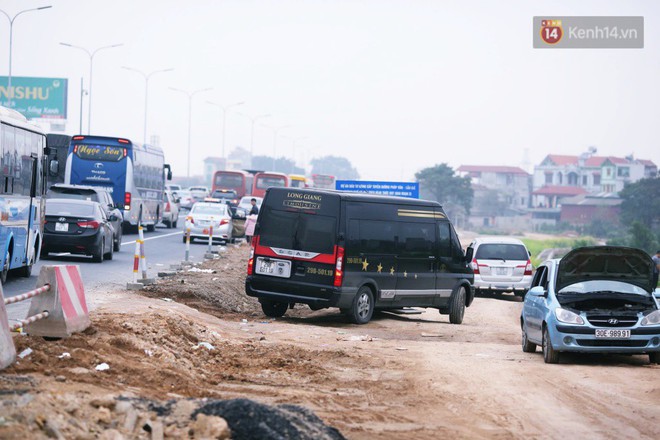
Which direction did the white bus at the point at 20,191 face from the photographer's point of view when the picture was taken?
facing away from the viewer and to the right of the viewer

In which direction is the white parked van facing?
away from the camera

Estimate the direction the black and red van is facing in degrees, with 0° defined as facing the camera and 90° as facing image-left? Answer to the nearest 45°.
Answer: approximately 225°

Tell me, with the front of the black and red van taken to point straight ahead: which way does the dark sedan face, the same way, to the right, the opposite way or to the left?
the same way

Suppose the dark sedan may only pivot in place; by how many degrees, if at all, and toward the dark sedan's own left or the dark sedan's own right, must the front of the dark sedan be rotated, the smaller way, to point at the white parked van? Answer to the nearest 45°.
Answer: approximately 45° to the dark sedan's own right

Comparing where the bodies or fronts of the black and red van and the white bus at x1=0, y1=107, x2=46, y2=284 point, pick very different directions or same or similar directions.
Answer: same or similar directions

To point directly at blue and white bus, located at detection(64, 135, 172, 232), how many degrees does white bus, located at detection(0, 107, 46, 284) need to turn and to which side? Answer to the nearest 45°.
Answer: approximately 45° to its left

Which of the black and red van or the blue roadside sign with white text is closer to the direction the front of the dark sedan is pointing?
the blue roadside sign with white text

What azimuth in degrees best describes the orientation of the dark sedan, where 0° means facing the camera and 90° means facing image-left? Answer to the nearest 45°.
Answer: approximately 225°

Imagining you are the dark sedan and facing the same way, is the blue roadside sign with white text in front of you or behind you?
in front

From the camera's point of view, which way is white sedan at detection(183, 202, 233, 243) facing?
away from the camera

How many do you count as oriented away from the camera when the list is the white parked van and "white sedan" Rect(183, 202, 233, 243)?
2

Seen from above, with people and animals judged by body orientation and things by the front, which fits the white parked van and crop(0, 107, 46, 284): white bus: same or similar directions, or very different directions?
same or similar directions
